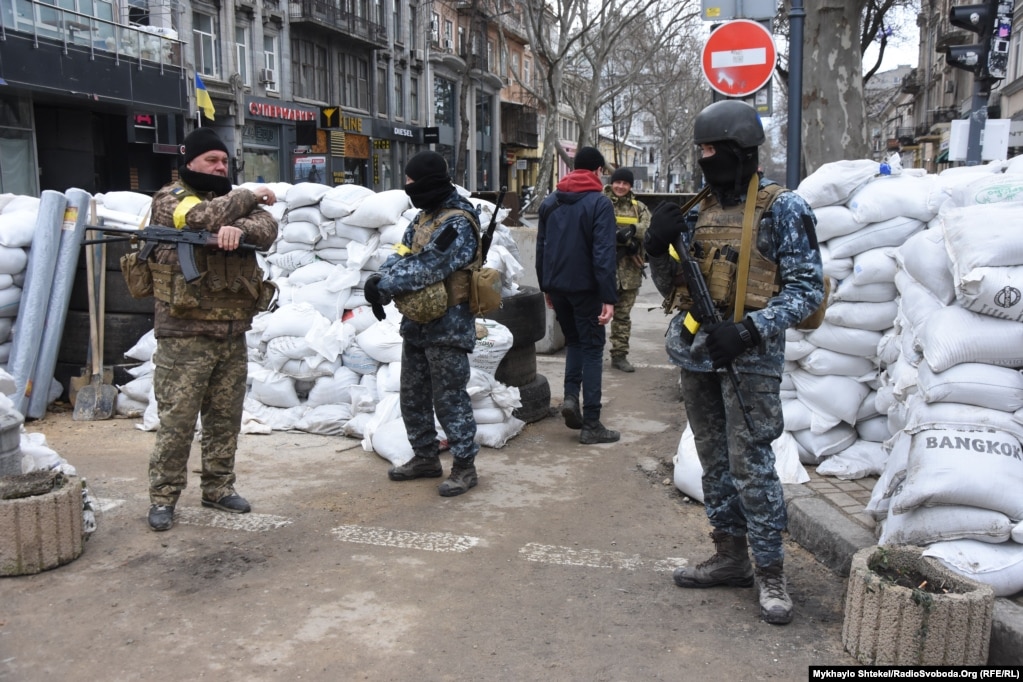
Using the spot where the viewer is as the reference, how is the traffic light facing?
facing to the left of the viewer

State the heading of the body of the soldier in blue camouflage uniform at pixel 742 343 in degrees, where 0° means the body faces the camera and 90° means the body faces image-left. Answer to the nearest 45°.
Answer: approximately 45°

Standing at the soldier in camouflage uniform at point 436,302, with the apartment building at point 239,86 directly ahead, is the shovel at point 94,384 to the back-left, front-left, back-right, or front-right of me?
front-left

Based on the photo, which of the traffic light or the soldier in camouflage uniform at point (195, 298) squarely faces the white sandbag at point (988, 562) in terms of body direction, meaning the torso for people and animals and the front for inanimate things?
the soldier in camouflage uniform

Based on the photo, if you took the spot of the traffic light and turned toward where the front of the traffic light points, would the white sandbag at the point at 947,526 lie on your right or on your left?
on your left

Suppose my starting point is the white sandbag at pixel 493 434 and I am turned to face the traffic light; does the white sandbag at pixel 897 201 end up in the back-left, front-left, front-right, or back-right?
front-right

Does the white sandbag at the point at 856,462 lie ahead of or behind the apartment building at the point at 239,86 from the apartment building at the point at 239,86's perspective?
ahead

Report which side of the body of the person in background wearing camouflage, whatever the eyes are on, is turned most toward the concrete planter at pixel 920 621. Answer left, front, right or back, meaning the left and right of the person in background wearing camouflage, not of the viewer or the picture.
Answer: front

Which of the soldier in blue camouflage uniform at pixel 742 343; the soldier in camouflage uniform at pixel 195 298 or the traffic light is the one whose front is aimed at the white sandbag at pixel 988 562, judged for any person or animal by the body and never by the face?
the soldier in camouflage uniform

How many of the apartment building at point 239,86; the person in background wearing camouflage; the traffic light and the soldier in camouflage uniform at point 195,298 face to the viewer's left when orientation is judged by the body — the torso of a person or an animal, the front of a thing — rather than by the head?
1

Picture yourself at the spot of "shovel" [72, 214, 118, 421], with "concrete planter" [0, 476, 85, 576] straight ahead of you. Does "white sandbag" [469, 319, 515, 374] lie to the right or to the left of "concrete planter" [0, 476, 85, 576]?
left

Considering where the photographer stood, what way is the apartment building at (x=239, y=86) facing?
facing the viewer and to the right of the viewer

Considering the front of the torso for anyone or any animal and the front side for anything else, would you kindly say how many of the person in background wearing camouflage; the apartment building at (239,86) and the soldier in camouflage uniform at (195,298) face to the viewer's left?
0

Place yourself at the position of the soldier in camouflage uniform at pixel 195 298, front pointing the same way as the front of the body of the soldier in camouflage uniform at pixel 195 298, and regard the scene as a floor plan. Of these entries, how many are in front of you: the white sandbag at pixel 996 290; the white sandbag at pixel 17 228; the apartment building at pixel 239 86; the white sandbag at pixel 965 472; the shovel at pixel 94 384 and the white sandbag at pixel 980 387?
3

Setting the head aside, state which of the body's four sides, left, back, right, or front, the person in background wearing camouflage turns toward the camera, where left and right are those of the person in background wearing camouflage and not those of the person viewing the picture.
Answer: front
